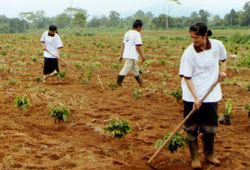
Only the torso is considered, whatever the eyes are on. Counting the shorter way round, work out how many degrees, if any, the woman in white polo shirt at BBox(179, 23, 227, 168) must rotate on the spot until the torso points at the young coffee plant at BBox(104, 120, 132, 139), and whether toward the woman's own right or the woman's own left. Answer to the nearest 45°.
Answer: approximately 135° to the woman's own right

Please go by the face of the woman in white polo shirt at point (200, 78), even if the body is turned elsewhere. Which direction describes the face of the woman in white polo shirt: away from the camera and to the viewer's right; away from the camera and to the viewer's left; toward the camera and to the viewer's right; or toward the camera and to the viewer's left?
toward the camera and to the viewer's left

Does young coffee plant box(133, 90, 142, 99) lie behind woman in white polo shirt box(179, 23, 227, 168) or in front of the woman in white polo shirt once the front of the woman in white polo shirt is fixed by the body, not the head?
behind
